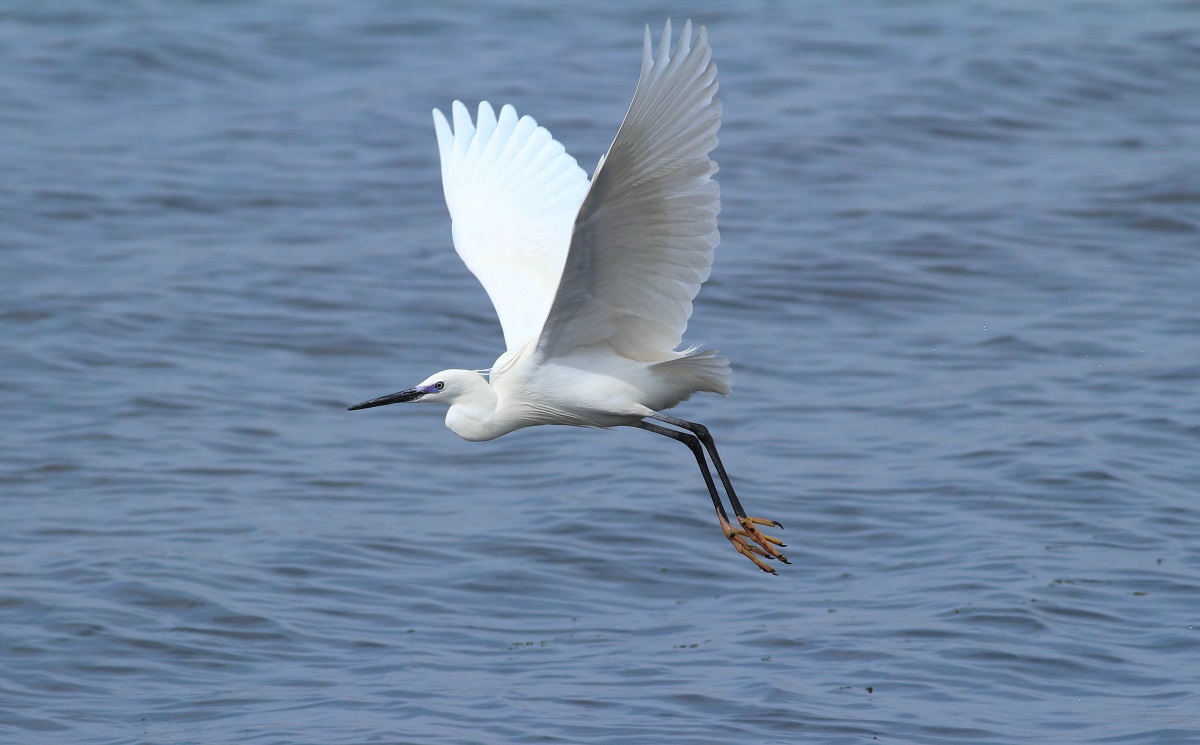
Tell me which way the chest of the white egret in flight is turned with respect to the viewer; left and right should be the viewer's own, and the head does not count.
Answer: facing to the left of the viewer
